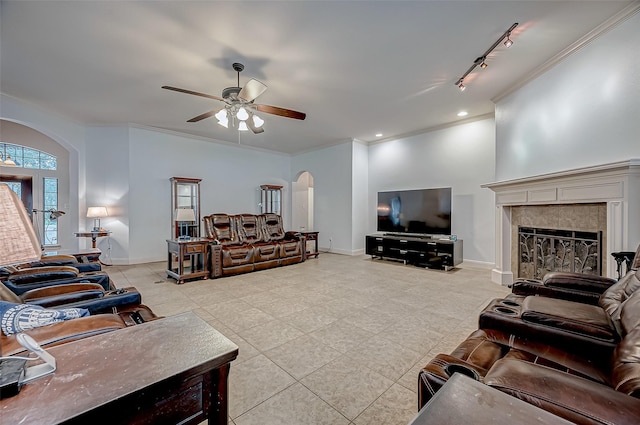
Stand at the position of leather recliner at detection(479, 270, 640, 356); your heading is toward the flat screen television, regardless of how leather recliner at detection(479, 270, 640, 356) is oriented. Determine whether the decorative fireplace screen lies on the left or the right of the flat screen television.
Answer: right

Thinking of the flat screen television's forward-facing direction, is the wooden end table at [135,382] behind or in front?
in front

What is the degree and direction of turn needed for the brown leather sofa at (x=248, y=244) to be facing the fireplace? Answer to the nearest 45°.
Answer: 0° — it already faces it

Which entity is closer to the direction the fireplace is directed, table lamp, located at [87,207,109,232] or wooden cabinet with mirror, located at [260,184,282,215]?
the table lamp

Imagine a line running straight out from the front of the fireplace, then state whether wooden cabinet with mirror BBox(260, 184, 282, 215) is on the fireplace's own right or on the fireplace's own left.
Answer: on the fireplace's own right

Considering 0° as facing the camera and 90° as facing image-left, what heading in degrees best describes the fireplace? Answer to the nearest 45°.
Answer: approximately 45°

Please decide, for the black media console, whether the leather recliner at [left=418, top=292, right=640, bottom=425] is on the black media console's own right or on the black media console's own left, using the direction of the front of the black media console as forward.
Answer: on the black media console's own left

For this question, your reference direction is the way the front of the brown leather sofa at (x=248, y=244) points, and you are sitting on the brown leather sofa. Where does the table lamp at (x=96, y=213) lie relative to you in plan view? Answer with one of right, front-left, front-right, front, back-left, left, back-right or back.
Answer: back-right

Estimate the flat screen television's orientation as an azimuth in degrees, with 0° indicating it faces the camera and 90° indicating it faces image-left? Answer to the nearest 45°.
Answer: approximately 45°

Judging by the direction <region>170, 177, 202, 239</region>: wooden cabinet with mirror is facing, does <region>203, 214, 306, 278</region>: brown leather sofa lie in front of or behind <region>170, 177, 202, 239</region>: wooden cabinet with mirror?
in front
